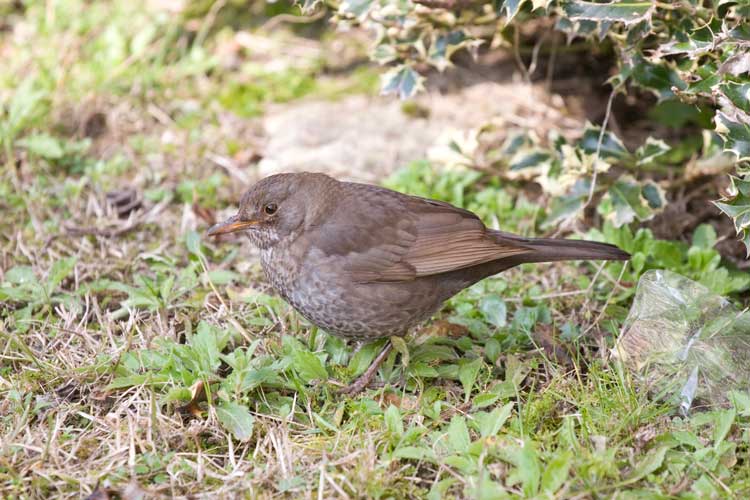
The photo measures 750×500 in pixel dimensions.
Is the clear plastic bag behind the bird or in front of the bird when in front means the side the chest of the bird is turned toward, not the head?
behind

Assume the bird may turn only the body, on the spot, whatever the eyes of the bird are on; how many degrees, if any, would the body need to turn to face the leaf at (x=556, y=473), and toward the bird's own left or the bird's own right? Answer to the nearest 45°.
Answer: approximately 135° to the bird's own left

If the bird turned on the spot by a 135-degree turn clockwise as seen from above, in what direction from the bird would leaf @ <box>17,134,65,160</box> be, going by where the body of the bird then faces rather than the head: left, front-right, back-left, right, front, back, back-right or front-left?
left

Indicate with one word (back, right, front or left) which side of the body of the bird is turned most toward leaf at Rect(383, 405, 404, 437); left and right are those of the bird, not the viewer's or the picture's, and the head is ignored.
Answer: left

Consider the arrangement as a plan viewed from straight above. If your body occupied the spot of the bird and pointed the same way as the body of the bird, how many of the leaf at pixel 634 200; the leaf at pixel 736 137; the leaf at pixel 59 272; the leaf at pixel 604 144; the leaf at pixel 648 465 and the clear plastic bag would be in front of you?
1

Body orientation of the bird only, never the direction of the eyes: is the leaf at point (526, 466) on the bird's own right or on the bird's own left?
on the bird's own left

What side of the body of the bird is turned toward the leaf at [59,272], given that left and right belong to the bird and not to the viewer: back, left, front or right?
front

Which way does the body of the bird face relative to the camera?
to the viewer's left

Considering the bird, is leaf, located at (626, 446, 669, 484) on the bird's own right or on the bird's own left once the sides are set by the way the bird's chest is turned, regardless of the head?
on the bird's own left

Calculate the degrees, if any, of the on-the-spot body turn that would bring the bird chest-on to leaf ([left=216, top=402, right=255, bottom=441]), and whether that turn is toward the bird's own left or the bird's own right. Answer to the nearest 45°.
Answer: approximately 45° to the bird's own left

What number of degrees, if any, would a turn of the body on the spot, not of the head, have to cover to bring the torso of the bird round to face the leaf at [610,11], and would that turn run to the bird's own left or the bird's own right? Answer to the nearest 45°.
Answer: approximately 135° to the bird's own right

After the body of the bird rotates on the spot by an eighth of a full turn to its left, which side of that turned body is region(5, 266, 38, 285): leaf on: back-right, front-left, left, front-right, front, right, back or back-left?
front-right

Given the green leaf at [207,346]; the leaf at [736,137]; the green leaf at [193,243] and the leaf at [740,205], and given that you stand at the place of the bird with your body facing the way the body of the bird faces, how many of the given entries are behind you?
2

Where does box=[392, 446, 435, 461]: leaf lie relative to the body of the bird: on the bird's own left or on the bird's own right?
on the bird's own left

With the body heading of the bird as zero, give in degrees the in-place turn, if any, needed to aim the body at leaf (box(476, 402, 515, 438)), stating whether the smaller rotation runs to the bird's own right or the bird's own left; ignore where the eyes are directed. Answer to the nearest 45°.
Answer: approximately 135° to the bird's own left

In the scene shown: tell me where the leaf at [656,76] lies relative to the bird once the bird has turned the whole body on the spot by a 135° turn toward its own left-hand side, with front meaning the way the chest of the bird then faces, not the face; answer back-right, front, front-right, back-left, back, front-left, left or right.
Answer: left

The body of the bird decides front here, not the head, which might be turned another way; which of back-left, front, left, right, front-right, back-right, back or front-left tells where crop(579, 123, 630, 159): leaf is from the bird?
back-right

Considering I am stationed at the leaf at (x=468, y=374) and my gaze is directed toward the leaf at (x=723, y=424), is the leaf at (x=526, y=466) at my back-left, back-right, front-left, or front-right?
front-right
